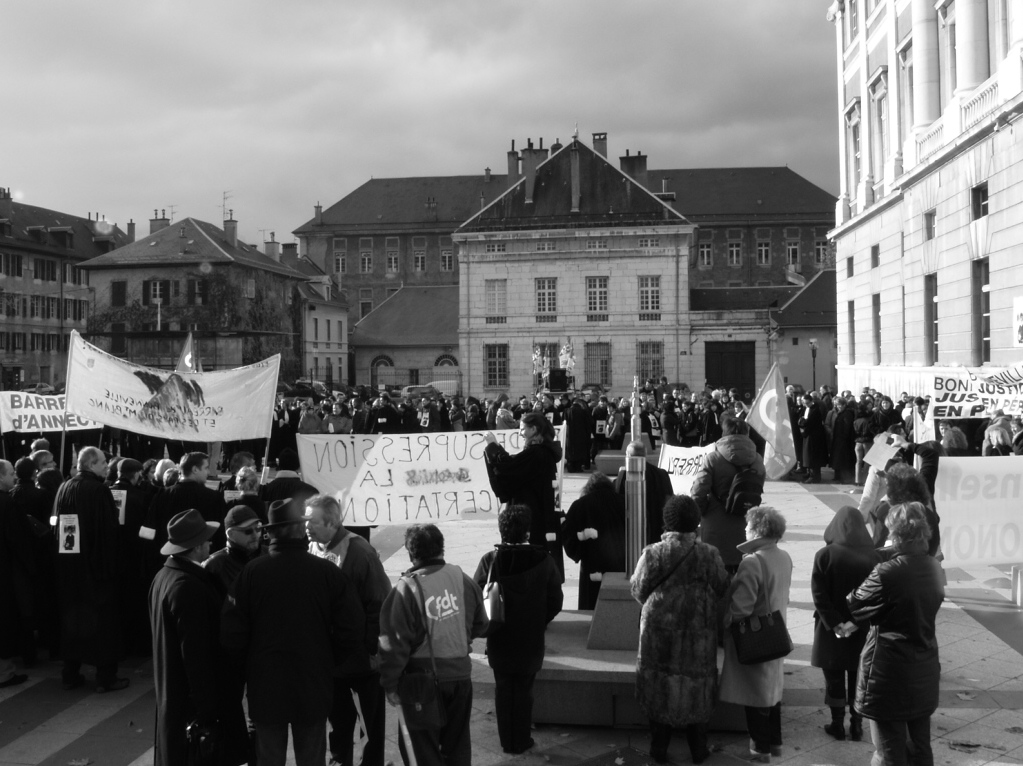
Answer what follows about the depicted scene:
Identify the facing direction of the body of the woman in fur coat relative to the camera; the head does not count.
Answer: away from the camera

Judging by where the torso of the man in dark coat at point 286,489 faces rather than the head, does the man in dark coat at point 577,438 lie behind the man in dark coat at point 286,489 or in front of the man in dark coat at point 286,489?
in front

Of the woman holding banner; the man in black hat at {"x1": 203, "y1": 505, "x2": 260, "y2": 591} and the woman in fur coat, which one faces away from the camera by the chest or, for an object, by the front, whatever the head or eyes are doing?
the woman in fur coat

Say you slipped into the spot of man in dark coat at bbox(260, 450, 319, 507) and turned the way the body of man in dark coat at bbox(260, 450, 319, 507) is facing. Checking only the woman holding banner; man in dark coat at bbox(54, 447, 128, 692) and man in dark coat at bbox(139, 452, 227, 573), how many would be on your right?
1

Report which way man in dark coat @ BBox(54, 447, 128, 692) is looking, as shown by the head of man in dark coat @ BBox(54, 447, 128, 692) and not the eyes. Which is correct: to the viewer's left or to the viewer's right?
to the viewer's right

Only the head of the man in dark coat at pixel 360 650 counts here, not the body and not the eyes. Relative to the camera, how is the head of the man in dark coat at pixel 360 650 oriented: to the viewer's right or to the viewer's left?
to the viewer's left

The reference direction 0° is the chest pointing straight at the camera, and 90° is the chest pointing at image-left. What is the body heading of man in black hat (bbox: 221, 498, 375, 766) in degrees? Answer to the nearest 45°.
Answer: approximately 180°

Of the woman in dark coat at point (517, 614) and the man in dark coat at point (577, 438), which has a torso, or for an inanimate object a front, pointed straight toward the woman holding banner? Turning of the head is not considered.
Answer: the woman in dark coat at point (517, 614)

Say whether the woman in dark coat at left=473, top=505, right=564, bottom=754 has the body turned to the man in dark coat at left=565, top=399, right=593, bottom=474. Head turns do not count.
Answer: yes

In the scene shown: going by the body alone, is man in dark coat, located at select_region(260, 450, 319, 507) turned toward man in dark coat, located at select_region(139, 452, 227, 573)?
no

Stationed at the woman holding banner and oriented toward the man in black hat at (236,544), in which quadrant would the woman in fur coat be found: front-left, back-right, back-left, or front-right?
front-left

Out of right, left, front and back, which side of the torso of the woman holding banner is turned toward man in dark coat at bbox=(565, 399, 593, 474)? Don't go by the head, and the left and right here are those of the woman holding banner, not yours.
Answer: right

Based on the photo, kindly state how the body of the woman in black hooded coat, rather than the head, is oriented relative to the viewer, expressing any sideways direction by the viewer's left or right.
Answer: facing away from the viewer

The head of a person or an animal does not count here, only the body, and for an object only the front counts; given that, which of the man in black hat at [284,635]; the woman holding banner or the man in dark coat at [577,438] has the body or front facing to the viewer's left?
the woman holding banner

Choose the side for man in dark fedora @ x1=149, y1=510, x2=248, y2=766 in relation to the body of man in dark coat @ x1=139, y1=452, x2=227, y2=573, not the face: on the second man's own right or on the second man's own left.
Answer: on the second man's own right

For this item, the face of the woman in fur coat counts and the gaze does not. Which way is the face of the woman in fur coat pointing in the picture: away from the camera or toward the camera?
away from the camera

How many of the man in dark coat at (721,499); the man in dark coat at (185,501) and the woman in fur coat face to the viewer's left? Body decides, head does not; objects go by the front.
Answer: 0

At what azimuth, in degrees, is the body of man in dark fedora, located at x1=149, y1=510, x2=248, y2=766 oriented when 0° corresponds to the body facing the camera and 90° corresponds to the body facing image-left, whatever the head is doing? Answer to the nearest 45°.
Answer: approximately 225°

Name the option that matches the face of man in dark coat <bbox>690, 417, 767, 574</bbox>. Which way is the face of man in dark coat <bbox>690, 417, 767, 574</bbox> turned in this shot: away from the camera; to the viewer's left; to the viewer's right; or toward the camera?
away from the camera

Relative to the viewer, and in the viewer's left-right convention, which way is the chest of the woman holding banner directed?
facing to the left of the viewer
